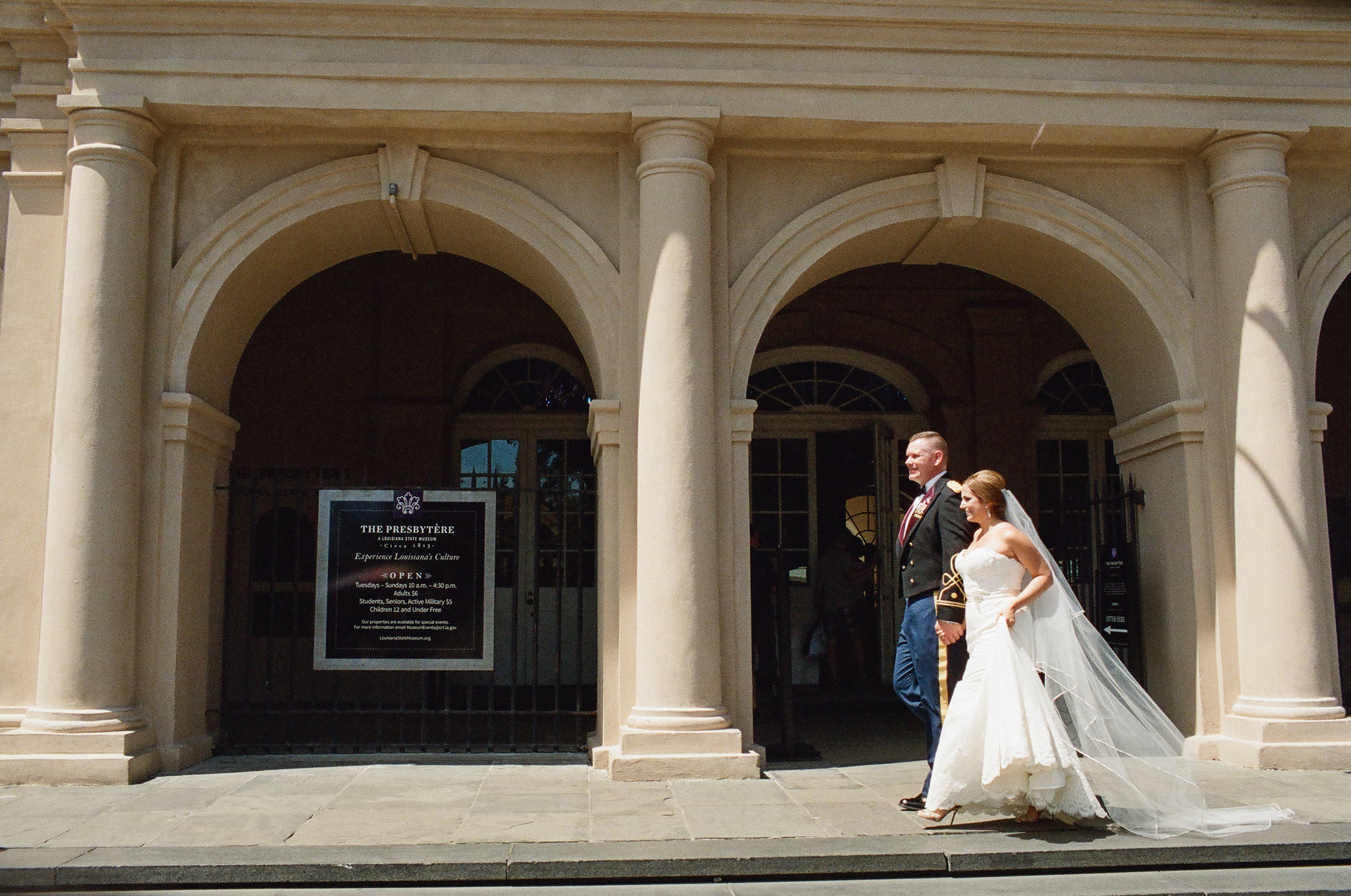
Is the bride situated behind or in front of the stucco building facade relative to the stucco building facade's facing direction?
in front

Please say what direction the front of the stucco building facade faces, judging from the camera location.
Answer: facing the viewer

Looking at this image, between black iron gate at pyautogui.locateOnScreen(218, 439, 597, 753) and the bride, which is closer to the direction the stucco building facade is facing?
the bride

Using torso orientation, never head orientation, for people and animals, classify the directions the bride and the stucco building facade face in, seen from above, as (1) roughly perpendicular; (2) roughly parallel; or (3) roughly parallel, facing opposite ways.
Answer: roughly perpendicular

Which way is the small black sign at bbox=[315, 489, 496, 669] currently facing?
toward the camera

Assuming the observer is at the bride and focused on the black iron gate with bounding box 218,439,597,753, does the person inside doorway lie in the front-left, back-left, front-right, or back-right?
front-right
